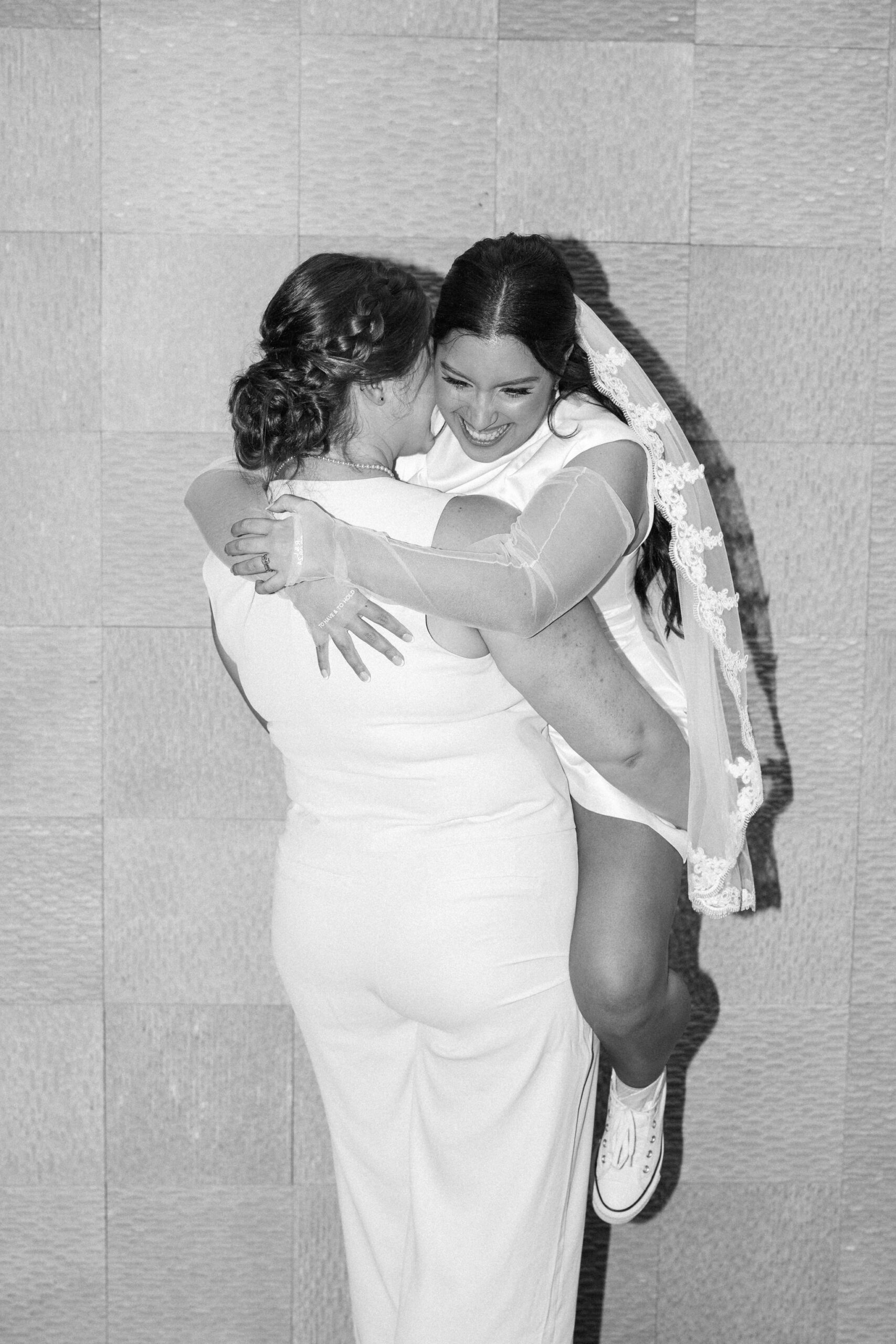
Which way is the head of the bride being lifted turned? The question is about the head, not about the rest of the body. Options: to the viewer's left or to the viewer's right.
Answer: to the viewer's left

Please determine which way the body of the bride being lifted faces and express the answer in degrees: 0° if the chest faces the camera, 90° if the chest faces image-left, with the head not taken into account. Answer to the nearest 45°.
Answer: approximately 45°
